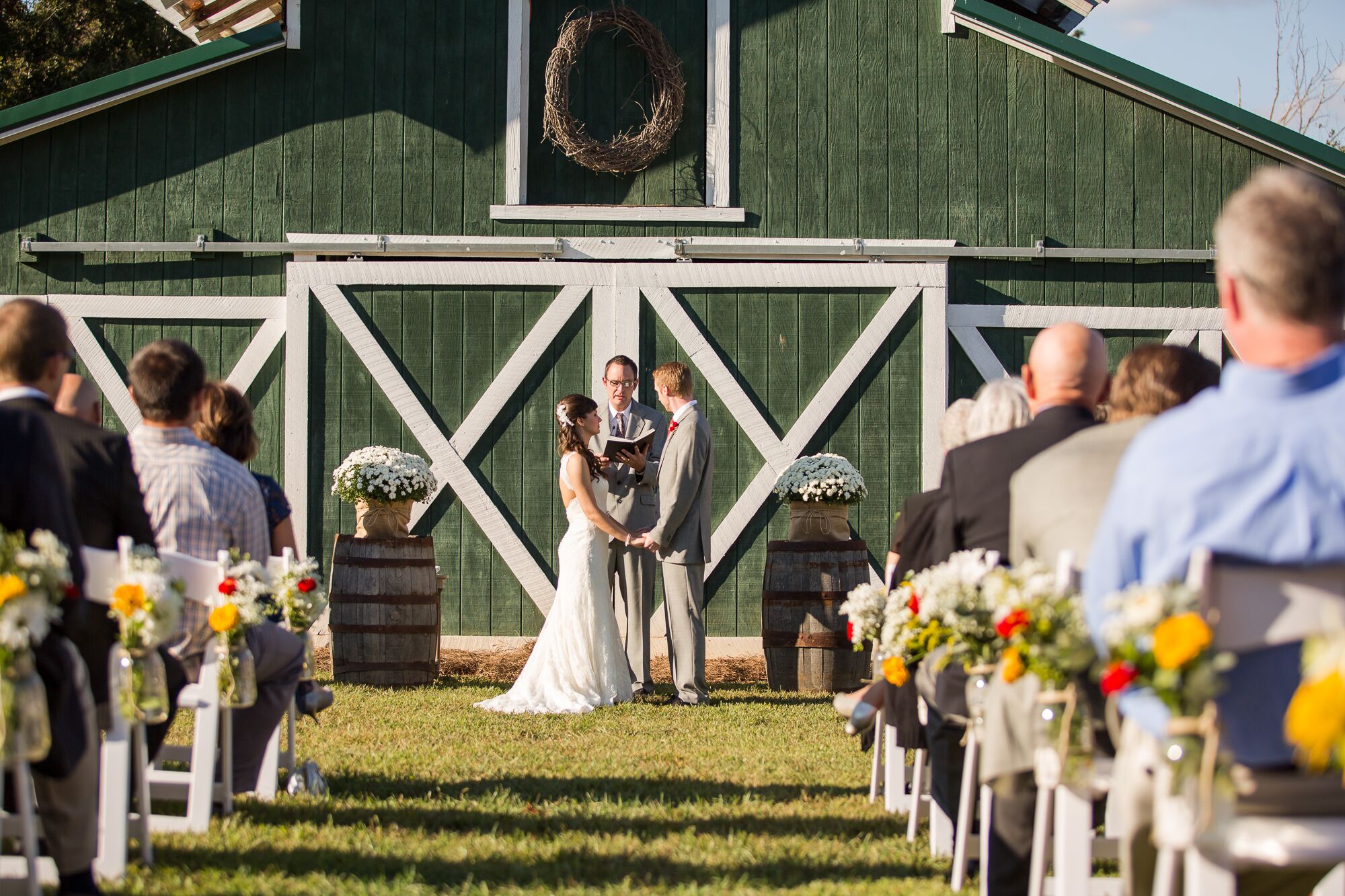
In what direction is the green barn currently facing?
toward the camera

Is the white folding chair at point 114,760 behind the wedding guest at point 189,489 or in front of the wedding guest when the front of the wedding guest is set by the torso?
behind

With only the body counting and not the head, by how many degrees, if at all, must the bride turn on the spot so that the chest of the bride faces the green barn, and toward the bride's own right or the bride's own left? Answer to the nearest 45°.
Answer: approximately 90° to the bride's own left

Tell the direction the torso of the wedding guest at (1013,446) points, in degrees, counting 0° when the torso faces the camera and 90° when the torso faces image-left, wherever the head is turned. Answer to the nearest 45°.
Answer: approximately 180°

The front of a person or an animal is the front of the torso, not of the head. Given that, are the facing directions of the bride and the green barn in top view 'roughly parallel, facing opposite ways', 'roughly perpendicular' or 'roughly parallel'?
roughly perpendicular

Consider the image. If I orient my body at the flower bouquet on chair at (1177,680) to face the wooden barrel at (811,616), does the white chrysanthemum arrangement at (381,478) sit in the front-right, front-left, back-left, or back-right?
front-left

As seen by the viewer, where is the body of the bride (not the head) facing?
to the viewer's right

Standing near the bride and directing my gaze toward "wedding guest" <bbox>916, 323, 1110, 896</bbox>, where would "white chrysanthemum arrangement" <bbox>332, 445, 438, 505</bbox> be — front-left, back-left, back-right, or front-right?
back-right

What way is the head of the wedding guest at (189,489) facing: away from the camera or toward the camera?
away from the camera

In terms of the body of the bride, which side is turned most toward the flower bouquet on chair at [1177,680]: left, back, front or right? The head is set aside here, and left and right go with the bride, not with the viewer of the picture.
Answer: right

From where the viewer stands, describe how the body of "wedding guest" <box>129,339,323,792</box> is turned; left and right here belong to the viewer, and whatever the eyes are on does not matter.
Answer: facing away from the viewer and to the right of the viewer

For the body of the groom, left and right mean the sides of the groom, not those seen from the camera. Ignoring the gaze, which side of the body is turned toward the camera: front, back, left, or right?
left

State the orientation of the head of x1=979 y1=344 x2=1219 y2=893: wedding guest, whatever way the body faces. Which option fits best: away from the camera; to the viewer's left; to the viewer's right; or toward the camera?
away from the camera

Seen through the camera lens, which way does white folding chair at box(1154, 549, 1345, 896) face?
facing away from the viewer and to the left of the viewer
